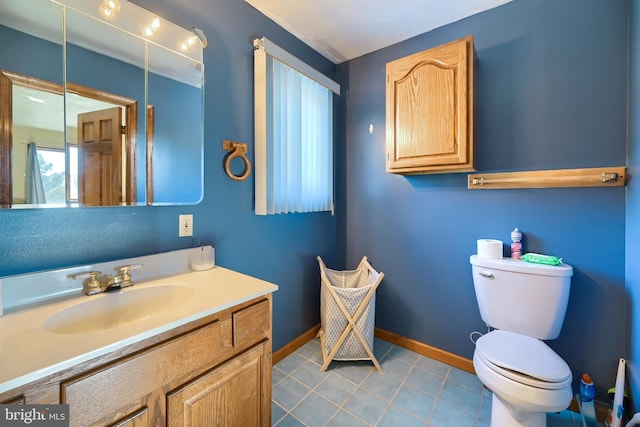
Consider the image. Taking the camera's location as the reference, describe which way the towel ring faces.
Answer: facing the viewer and to the right of the viewer

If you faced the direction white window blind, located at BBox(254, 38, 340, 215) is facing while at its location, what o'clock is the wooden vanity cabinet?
The wooden vanity cabinet is roughly at 2 o'clock from the white window blind.

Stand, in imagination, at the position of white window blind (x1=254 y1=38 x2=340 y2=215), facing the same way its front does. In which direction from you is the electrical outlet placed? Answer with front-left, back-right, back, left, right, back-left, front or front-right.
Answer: right

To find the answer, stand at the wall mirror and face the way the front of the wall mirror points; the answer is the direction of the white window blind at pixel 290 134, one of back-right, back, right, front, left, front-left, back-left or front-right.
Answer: front-left

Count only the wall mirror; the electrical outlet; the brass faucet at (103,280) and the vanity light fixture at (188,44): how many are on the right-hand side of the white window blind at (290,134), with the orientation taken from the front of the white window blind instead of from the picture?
4

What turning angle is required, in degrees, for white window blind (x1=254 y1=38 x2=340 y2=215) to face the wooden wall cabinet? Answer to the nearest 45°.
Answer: approximately 45° to its left
